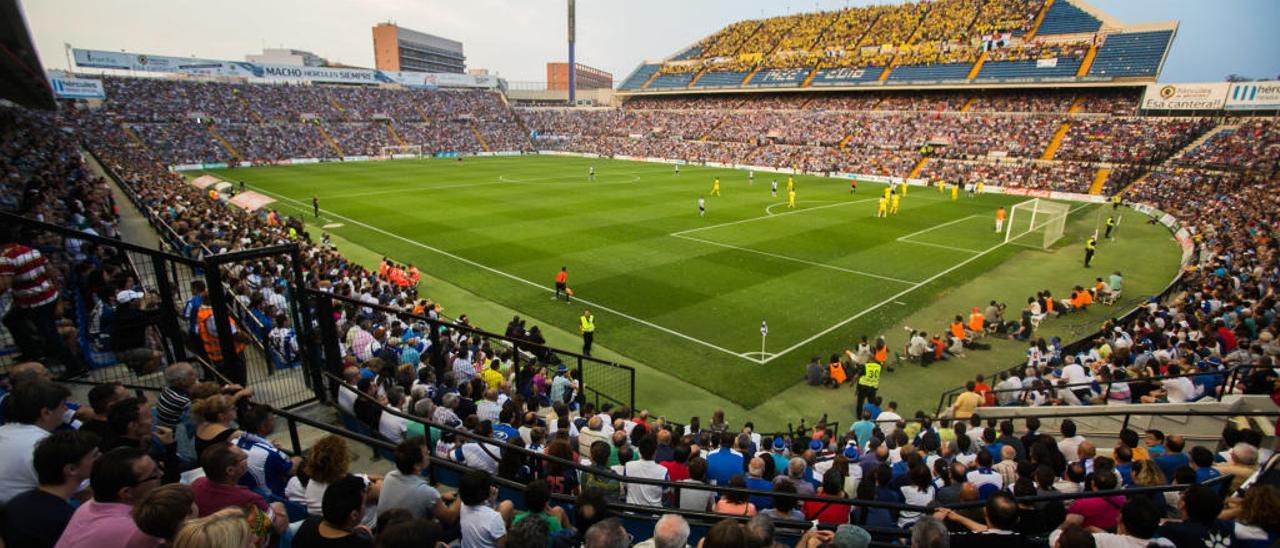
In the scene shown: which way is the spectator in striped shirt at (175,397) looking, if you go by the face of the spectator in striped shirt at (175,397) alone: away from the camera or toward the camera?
away from the camera

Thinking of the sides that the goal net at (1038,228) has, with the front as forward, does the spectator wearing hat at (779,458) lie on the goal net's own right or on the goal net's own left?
on the goal net's own left

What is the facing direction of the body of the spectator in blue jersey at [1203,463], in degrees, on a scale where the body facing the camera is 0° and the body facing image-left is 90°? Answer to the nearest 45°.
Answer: approximately 135°

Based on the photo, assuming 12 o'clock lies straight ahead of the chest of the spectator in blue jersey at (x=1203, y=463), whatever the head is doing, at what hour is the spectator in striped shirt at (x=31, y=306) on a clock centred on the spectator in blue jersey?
The spectator in striped shirt is roughly at 9 o'clock from the spectator in blue jersey.

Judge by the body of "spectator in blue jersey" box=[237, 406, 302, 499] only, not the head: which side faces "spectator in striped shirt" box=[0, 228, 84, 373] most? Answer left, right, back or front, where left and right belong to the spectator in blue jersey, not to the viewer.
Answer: left

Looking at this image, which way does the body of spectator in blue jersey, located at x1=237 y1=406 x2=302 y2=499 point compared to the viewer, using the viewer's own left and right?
facing away from the viewer and to the right of the viewer

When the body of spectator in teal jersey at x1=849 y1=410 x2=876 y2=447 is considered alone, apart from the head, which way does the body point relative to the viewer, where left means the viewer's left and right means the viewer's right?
facing away from the viewer

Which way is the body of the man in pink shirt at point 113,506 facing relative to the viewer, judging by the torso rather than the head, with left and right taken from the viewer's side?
facing away from the viewer and to the right of the viewer

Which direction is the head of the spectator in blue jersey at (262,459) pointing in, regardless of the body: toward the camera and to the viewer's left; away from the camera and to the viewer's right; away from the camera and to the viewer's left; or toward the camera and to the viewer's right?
away from the camera and to the viewer's right

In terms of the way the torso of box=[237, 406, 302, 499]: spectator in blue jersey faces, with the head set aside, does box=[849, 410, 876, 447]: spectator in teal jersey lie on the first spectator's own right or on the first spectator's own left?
on the first spectator's own right

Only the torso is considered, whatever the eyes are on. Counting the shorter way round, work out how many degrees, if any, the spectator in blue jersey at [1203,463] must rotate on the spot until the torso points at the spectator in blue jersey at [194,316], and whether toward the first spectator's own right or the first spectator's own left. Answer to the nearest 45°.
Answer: approximately 90° to the first spectator's own left
